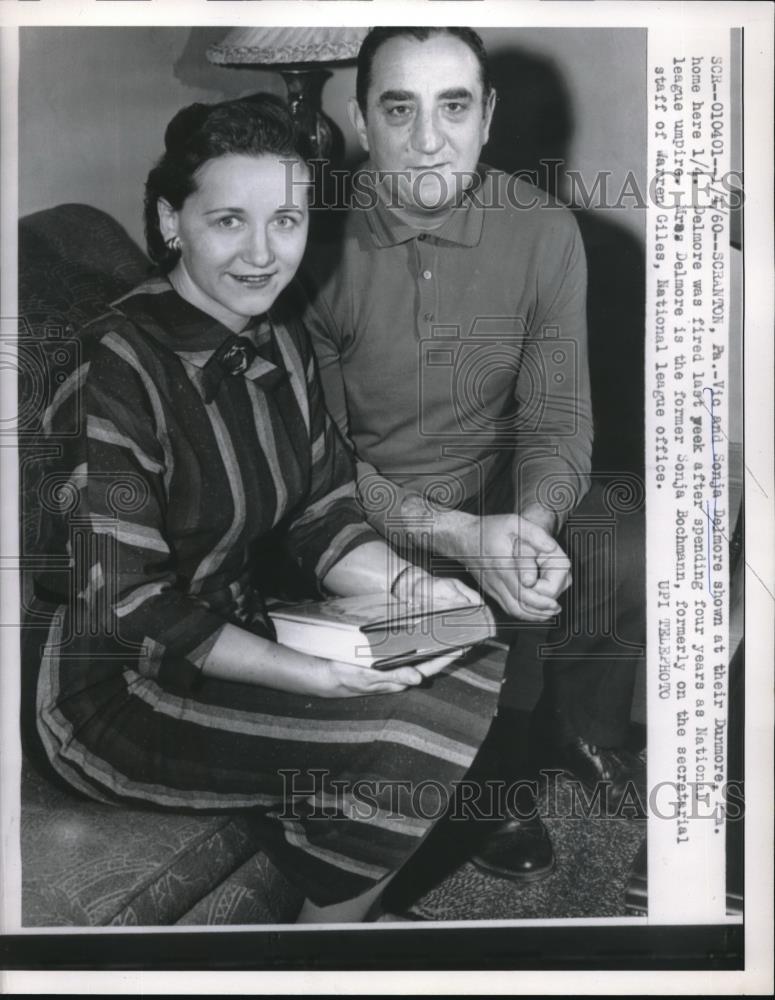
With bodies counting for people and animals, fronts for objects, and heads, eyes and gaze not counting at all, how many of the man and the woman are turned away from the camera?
0

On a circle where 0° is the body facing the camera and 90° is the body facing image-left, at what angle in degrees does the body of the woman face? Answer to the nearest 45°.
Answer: approximately 315°

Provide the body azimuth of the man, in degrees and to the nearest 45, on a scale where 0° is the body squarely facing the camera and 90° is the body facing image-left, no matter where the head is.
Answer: approximately 0°
